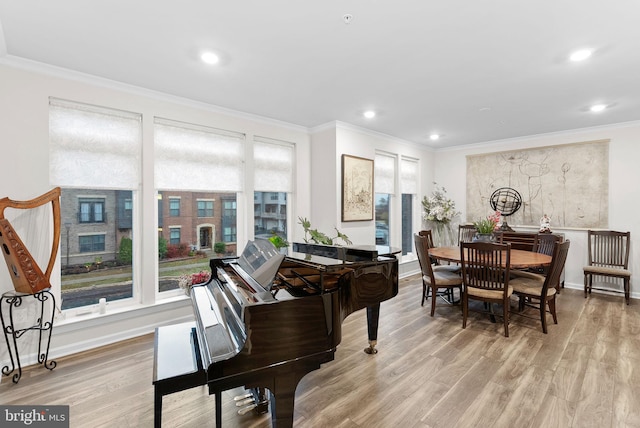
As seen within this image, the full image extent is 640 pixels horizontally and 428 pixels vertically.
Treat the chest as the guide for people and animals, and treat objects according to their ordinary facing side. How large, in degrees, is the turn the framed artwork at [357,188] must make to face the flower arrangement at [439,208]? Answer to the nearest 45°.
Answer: approximately 90° to its left

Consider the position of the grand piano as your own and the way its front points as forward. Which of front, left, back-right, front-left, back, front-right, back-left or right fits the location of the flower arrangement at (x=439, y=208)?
back

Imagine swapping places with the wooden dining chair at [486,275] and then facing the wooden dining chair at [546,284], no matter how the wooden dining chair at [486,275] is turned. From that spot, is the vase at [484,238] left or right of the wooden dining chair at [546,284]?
left

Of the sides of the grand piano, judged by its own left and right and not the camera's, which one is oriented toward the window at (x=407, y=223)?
back

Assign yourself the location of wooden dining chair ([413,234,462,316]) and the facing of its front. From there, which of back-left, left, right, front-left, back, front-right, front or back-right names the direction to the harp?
back

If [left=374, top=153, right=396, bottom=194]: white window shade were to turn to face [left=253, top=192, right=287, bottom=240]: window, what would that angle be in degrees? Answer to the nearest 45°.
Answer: approximately 90° to its right

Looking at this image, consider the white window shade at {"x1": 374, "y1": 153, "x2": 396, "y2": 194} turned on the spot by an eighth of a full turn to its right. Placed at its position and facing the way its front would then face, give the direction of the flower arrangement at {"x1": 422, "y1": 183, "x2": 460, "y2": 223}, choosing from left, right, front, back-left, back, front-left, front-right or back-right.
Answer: back-left

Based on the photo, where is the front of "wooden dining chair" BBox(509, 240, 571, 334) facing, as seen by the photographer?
facing away from the viewer and to the left of the viewer

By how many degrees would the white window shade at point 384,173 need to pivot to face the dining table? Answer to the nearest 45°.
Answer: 0° — it already faces it

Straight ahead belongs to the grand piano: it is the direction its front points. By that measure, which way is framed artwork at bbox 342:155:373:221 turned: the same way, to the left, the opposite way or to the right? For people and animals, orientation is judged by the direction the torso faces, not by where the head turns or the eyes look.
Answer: to the left

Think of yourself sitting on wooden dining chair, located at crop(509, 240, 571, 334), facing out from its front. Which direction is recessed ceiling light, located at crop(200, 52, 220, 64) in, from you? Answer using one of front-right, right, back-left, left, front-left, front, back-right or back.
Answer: left

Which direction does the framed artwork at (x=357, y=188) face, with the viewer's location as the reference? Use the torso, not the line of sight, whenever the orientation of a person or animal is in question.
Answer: facing the viewer and to the right of the viewer

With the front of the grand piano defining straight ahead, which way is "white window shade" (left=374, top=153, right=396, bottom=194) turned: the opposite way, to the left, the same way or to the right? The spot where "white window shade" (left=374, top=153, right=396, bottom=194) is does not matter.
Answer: to the left

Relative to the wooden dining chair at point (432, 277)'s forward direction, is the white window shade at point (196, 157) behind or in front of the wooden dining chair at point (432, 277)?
behind
